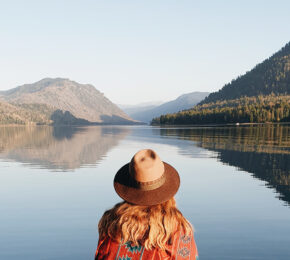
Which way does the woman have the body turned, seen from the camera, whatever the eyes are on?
away from the camera

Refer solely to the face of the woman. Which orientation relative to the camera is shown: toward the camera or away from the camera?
away from the camera
